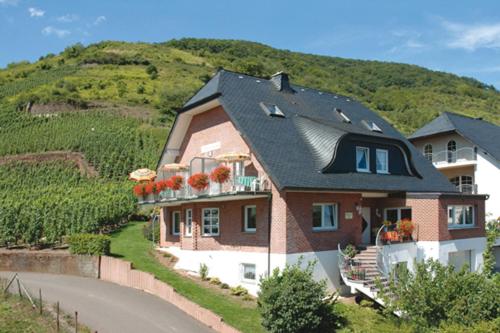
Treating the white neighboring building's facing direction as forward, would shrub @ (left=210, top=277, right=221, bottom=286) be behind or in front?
in front

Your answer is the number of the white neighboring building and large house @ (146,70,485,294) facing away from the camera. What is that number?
0

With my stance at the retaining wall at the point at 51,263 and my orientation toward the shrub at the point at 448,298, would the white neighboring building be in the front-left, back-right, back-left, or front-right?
front-left

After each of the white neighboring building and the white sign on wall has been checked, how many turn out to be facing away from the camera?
0

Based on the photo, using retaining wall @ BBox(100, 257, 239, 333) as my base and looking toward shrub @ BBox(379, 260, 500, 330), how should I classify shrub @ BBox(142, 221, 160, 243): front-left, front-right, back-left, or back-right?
back-left

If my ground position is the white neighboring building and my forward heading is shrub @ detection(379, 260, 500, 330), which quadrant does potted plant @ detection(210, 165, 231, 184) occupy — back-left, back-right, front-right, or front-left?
front-right

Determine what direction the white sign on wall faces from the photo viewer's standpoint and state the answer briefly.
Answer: facing the viewer and to the left of the viewer
